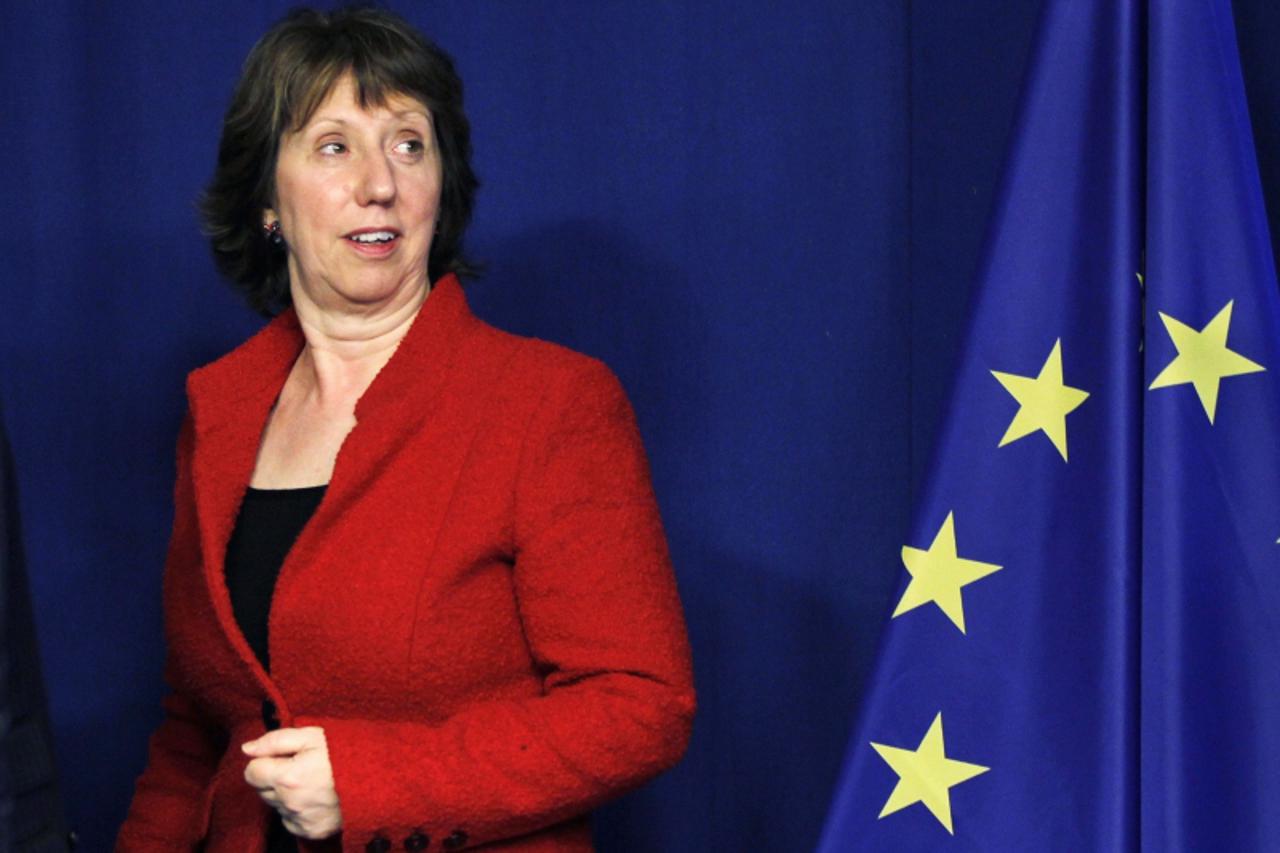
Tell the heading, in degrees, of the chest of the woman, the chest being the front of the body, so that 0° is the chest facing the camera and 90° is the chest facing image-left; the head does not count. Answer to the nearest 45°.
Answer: approximately 45°

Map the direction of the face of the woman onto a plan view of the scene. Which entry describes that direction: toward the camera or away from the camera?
toward the camera

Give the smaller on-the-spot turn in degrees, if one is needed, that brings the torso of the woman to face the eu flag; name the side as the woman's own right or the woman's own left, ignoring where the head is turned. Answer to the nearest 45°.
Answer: approximately 90° to the woman's own left
